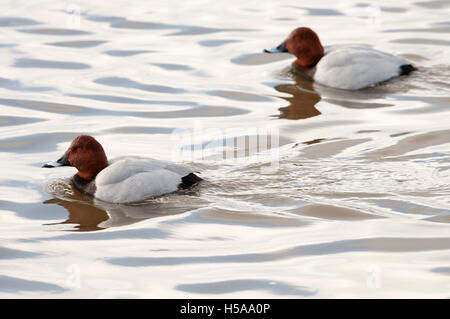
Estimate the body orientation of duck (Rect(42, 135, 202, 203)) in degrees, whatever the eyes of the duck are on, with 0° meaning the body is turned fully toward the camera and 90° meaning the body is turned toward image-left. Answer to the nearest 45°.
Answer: approximately 90°

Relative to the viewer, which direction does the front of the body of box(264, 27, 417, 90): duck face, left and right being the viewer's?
facing to the left of the viewer

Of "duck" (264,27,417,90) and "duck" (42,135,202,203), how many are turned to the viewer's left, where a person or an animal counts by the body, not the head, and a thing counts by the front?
2

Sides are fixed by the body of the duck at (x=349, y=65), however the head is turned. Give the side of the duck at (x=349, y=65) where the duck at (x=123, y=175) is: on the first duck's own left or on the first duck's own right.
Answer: on the first duck's own left

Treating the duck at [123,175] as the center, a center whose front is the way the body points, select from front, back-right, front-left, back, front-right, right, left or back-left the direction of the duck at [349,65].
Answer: back-right
